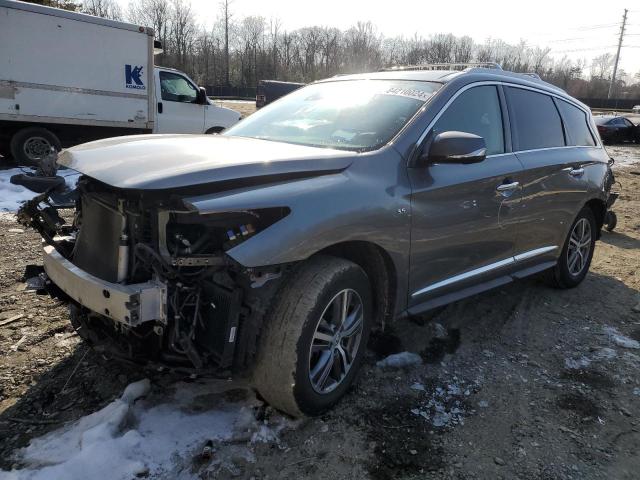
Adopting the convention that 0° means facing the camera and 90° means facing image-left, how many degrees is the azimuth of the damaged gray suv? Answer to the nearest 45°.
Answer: approximately 45°

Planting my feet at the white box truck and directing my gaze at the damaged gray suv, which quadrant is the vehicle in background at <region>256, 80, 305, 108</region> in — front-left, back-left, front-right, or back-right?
back-left

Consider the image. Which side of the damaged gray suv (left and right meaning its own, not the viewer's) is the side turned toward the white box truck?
right

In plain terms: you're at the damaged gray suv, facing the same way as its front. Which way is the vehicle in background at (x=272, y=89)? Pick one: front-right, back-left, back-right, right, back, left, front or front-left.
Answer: back-right

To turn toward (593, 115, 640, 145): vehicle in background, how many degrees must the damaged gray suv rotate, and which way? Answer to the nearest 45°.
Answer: approximately 180°

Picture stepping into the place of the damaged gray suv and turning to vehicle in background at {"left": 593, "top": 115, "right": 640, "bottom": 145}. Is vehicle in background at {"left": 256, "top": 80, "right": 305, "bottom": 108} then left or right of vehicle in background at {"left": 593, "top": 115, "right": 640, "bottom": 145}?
left
